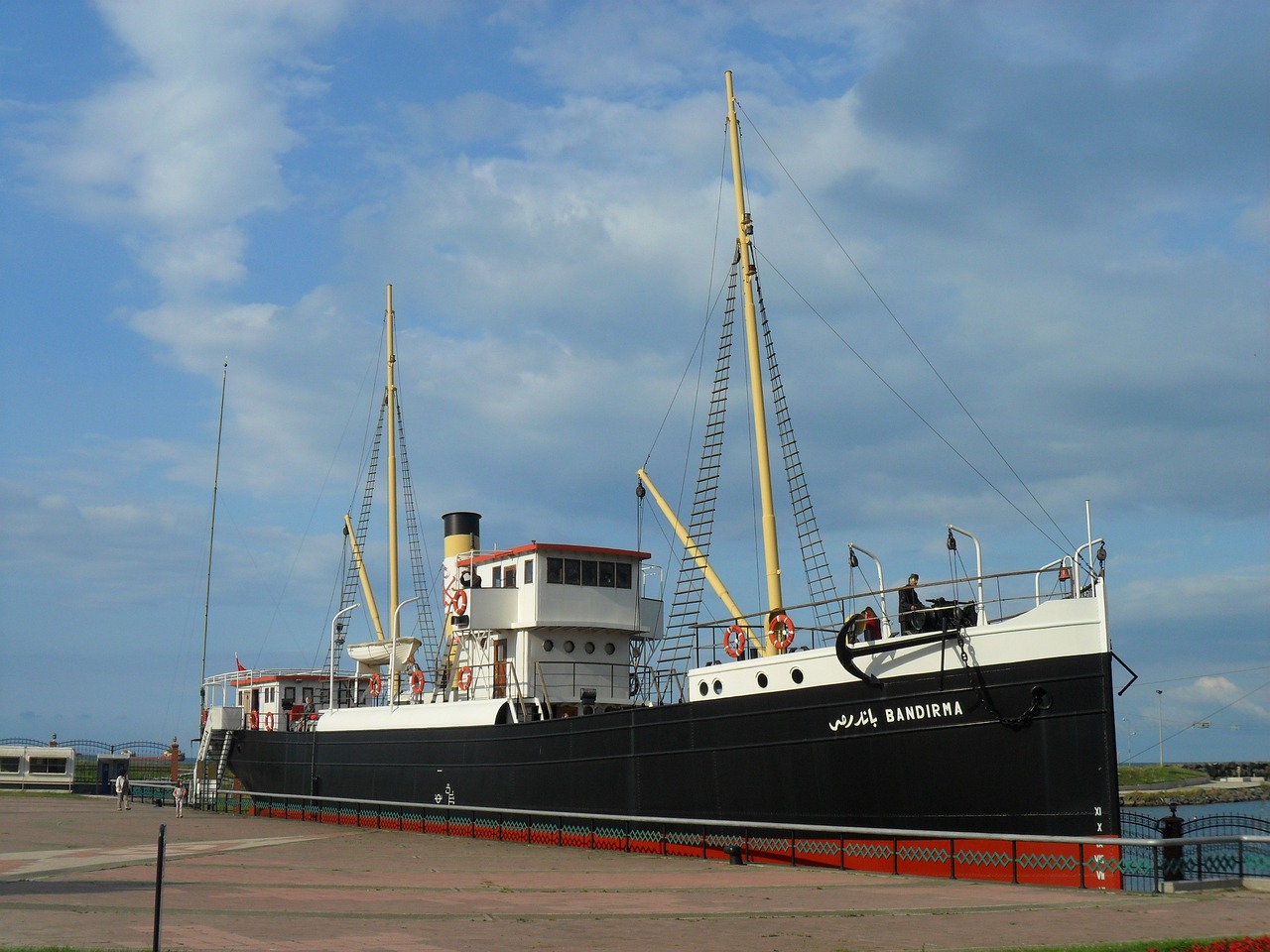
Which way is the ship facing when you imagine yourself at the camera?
facing the viewer and to the right of the viewer
